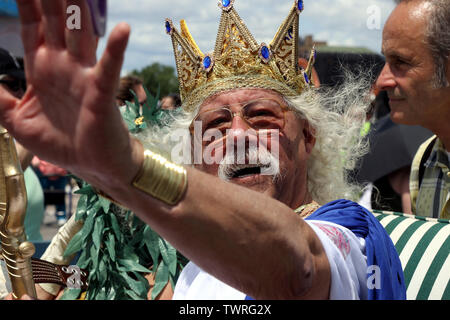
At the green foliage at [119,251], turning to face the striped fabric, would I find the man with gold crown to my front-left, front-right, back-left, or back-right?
front-right

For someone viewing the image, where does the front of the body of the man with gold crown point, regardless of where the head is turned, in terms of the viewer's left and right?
facing the viewer and to the left of the viewer

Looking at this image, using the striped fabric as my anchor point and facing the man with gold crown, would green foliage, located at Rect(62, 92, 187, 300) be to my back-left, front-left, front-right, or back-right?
front-right

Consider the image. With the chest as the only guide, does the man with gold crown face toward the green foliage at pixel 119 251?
no

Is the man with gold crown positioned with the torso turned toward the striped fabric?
no

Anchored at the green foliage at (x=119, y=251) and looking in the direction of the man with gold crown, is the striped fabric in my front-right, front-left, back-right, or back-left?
front-left

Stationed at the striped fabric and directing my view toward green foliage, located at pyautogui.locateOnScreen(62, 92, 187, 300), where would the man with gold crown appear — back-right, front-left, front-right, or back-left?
front-left
